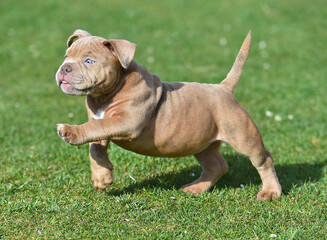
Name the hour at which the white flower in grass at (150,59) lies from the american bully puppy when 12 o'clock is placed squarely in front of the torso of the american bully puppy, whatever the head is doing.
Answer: The white flower in grass is roughly at 3 o'clock from the american bully puppy.

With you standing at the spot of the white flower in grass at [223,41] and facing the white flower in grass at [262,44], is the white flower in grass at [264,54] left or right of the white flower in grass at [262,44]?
right

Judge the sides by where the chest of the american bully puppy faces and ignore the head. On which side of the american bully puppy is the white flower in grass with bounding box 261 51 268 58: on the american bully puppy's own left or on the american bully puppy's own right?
on the american bully puppy's own right

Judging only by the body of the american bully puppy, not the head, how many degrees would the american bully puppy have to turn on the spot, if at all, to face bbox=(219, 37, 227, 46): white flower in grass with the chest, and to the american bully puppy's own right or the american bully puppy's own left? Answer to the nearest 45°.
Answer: approximately 90° to the american bully puppy's own right

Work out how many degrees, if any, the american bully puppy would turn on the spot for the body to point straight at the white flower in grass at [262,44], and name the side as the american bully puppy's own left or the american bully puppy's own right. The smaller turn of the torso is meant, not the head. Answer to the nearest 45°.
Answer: approximately 90° to the american bully puppy's own right

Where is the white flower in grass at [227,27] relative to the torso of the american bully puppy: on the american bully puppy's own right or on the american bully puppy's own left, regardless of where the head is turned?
on the american bully puppy's own right

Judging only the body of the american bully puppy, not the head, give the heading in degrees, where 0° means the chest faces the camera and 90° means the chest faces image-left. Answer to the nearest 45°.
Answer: approximately 90°
